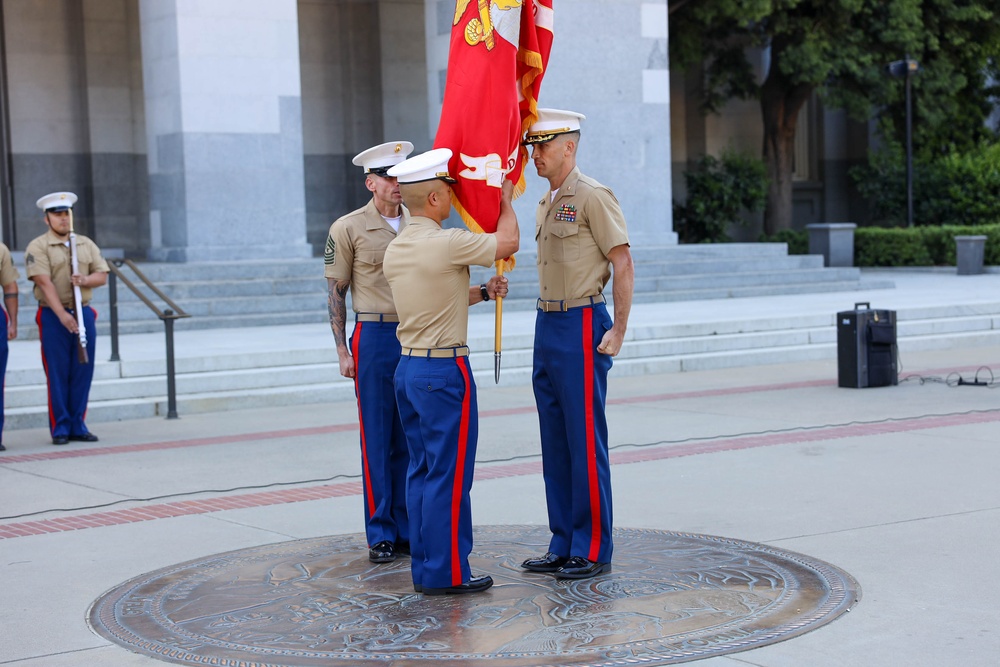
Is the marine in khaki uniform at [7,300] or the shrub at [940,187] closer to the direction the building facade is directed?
the marine in khaki uniform

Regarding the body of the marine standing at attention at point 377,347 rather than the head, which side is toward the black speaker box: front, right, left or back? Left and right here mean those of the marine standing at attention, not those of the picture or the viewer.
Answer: left

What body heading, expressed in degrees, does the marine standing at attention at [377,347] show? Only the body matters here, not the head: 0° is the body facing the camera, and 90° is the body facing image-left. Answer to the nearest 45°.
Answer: approximately 315°

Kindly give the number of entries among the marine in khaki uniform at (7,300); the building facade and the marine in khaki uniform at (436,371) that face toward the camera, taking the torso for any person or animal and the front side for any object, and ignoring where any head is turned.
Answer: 2

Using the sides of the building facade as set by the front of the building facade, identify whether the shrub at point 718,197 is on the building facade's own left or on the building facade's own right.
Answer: on the building facade's own left

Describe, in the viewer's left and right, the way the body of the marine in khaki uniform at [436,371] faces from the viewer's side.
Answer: facing away from the viewer and to the right of the viewer

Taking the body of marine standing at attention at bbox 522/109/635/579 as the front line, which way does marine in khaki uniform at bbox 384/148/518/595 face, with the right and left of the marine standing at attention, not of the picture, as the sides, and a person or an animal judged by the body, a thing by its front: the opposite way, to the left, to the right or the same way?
the opposite way

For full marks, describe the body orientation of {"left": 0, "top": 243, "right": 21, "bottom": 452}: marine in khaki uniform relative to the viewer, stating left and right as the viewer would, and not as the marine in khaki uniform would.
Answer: facing the viewer

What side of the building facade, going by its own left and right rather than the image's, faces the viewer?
front

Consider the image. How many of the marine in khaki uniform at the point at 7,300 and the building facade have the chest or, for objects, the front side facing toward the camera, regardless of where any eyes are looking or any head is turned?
2

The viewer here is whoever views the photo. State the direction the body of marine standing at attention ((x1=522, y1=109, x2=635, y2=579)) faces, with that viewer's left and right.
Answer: facing the viewer and to the left of the viewer

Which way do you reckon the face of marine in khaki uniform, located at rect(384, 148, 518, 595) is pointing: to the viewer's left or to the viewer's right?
to the viewer's right
